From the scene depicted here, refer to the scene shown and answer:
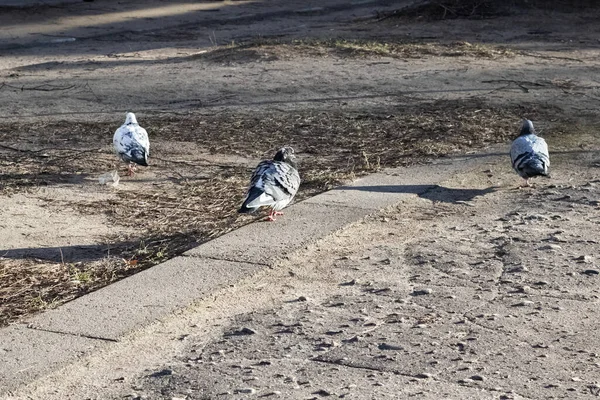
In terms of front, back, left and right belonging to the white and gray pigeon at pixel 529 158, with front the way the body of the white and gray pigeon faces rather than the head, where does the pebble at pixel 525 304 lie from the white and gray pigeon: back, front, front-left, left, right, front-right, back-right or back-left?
back

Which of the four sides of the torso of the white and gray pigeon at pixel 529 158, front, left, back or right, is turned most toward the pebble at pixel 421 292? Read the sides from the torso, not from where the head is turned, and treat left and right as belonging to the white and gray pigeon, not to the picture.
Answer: back

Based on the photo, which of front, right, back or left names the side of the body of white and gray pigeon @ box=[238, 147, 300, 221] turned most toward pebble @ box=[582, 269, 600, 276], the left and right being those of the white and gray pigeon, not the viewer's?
right

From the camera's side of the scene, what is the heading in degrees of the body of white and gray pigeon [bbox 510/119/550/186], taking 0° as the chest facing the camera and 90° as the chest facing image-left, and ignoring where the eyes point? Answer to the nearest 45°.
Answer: approximately 180°

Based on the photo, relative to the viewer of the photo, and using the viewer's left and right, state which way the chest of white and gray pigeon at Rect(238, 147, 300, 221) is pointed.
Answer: facing away from the viewer and to the right of the viewer

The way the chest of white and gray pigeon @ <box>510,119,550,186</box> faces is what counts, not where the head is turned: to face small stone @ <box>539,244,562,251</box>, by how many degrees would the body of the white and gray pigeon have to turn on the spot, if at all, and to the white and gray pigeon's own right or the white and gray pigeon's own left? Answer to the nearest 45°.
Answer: approximately 180°

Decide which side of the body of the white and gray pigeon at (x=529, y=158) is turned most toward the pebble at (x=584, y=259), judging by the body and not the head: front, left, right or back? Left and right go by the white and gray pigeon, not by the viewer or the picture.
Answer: back

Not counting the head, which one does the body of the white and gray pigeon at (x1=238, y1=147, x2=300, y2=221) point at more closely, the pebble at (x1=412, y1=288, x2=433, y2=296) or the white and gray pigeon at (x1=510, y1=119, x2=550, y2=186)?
the white and gray pigeon

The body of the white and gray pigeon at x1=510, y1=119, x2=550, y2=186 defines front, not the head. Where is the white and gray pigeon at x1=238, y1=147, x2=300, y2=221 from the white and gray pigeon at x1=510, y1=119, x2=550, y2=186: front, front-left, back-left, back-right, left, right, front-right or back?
back-left

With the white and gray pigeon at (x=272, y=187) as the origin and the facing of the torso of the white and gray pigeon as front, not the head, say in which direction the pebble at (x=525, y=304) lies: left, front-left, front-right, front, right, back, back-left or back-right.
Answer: right

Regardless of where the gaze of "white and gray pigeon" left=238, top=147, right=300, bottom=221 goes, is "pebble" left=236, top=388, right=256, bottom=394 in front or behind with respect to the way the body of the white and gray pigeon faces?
behind

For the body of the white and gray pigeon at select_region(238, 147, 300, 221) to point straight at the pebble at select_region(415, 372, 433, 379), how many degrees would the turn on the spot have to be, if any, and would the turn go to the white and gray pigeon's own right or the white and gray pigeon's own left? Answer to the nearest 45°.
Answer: approximately 135° to the white and gray pigeon's own right

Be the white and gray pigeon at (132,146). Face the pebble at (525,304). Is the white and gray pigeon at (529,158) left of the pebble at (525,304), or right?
left

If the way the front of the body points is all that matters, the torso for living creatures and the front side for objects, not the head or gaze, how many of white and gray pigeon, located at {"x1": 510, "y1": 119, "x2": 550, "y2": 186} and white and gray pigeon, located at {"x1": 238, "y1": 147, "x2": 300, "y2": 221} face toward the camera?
0
